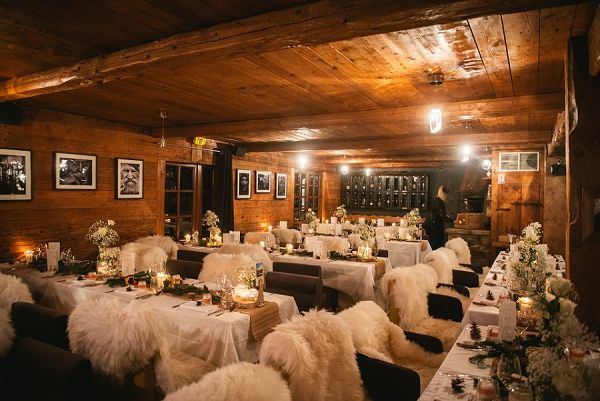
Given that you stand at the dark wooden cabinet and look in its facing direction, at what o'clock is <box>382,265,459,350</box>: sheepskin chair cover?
The sheepskin chair cover is roughly at 12 o'clock from the dark wooden cabinet.

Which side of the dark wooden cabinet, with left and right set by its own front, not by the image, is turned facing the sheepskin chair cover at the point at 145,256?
front

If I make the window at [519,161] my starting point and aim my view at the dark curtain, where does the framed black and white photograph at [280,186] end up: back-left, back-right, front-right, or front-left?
front-right

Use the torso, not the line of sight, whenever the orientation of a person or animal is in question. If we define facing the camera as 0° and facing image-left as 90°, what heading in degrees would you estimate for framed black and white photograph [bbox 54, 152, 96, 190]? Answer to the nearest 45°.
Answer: approximately 315°

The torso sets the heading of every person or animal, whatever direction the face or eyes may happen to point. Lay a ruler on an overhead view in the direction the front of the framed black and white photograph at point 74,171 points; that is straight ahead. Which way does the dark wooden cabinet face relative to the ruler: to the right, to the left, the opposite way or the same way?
to the right

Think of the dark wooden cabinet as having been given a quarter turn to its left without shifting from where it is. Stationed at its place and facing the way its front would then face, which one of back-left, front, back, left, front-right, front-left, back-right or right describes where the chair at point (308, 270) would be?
right

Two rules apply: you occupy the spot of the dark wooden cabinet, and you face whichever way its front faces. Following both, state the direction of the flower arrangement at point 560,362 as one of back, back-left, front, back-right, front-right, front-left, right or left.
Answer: front

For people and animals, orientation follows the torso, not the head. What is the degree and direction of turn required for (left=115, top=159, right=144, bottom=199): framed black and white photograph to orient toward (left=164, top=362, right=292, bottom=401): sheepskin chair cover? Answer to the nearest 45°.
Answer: approximately 45° to its right

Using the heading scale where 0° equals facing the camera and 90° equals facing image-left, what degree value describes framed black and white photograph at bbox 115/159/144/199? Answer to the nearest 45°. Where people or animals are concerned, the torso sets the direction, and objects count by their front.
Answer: approximately 315°

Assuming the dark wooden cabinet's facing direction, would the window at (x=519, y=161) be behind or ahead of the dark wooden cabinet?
ahead

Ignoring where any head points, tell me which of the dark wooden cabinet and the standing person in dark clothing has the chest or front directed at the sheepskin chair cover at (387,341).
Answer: the dark wooden cabinet

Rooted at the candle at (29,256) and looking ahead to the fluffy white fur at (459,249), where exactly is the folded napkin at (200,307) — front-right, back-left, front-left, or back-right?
front-right

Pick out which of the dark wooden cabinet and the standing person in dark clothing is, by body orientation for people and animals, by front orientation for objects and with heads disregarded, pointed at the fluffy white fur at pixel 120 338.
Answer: the dark wooden cabinet

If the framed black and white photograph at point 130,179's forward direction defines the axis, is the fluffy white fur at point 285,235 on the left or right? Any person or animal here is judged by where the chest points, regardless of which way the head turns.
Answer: on its left

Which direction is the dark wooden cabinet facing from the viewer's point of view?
toward the camera

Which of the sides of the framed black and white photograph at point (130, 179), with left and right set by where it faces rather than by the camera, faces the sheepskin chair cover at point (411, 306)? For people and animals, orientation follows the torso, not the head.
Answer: front
